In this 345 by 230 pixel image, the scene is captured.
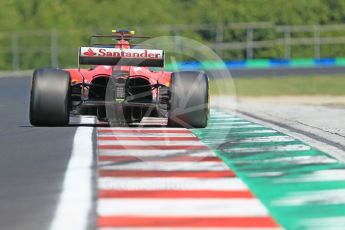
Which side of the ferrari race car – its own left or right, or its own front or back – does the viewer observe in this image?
back
